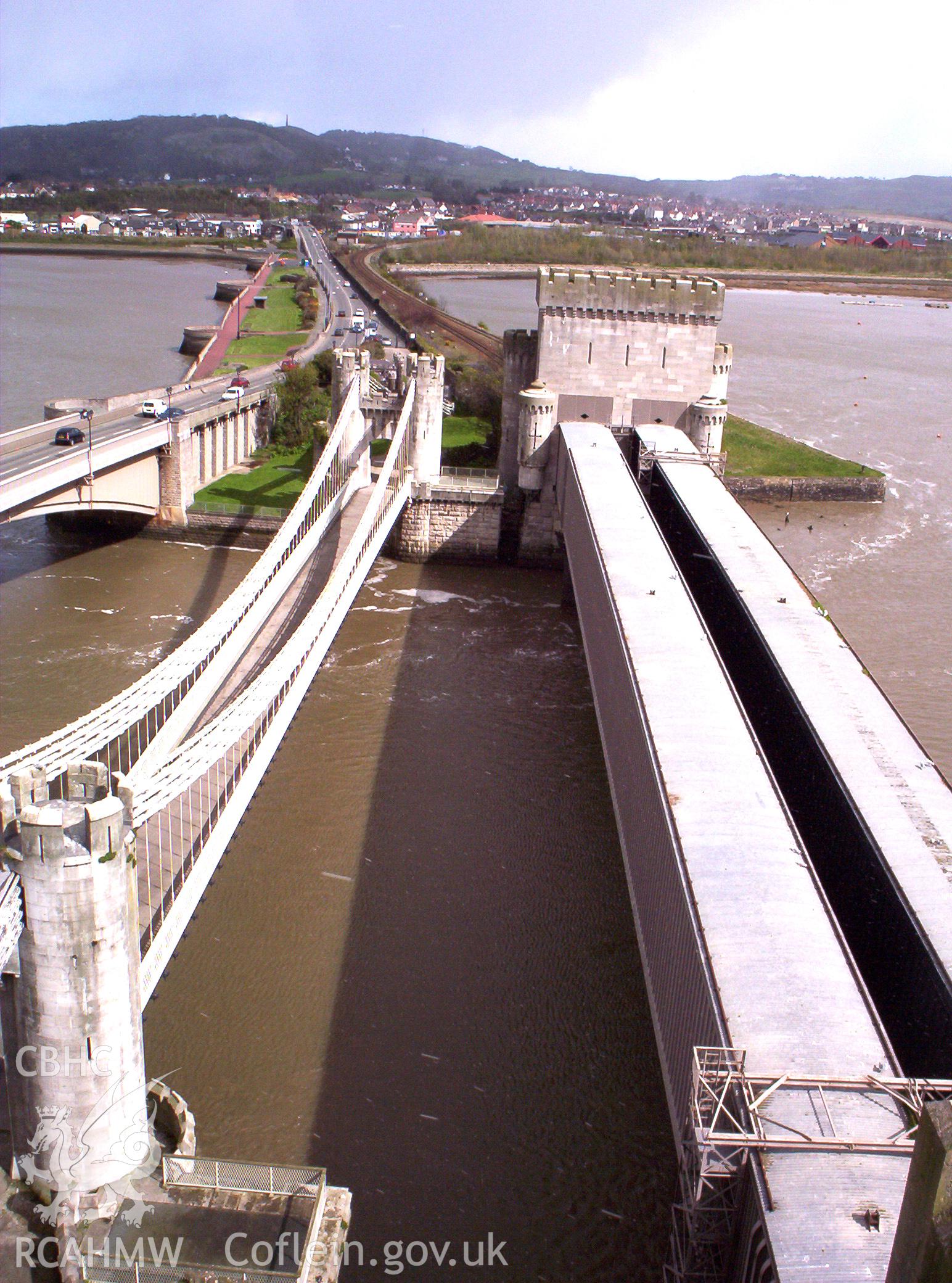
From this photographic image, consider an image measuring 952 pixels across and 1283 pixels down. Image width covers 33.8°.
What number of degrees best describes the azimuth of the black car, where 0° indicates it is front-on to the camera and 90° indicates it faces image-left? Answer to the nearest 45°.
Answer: approximately 225°

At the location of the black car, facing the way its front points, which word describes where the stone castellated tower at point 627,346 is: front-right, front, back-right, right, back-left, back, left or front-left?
front-right

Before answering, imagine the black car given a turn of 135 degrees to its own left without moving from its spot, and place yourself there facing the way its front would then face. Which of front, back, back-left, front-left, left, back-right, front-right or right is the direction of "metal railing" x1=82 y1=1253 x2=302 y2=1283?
left

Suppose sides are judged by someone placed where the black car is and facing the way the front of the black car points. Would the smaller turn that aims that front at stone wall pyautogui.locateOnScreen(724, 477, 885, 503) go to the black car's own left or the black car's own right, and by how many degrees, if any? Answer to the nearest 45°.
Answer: approximately 45° to the black car's own right

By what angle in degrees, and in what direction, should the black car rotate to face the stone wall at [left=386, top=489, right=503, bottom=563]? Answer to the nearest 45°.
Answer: approximately 45° to its right

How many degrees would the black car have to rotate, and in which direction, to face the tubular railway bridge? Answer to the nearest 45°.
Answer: approximately 135° to its right

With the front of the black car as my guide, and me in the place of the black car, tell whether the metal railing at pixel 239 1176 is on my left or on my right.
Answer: on my right

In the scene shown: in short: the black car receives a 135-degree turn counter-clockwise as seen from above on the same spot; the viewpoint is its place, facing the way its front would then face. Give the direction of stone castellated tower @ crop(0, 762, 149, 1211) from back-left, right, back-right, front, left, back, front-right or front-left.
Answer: left

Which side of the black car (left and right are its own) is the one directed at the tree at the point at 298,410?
front
